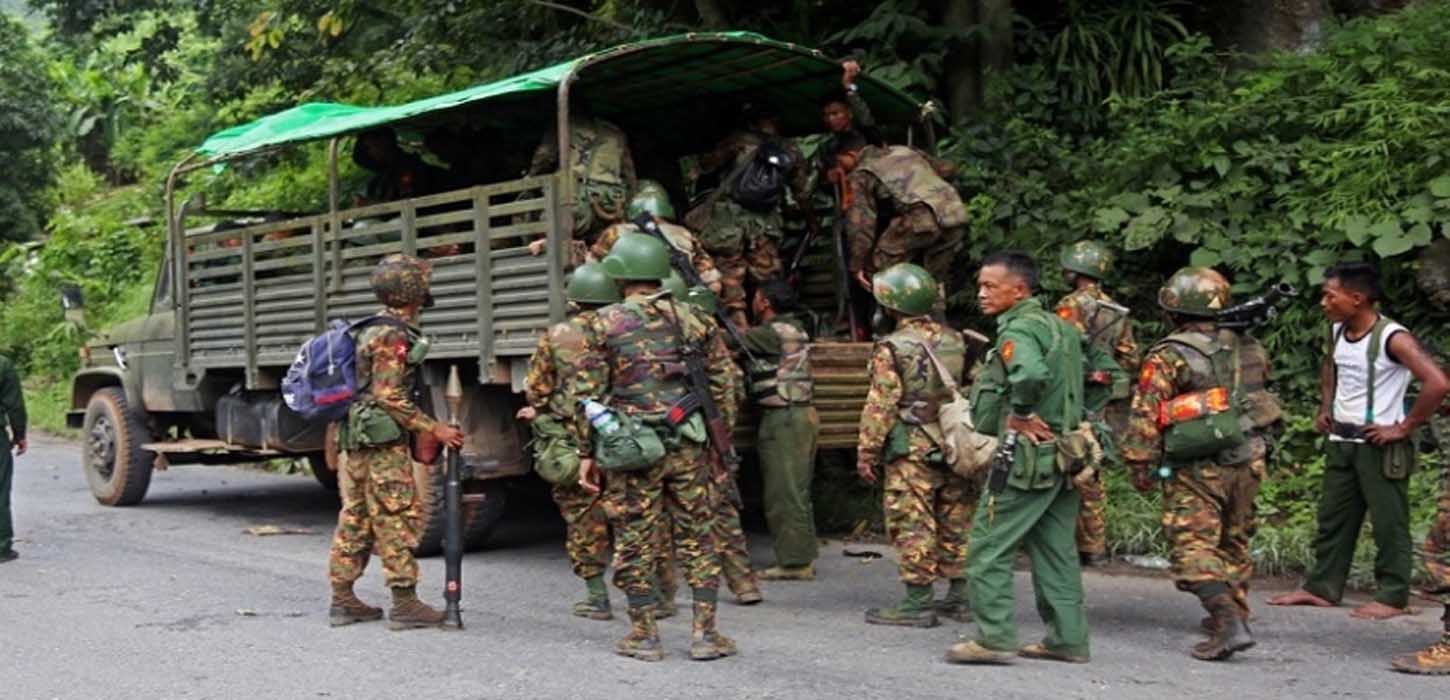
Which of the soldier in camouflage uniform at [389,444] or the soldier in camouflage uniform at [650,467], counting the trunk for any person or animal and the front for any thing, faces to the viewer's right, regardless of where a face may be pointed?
the soldier in camouflage uniform at [389,444]

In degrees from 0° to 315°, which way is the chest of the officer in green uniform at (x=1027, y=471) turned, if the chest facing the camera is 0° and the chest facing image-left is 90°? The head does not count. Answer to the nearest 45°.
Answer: approximately 90°

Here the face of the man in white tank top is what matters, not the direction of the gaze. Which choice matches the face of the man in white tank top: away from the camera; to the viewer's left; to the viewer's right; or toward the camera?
to the viewer's left

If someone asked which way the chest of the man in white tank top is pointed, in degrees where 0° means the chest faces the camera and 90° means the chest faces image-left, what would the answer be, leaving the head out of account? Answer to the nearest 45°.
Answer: approximately 45°

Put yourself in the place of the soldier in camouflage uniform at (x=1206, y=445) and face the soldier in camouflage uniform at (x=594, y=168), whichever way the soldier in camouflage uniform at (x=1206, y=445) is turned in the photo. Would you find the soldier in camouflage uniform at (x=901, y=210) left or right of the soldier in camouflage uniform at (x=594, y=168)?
right

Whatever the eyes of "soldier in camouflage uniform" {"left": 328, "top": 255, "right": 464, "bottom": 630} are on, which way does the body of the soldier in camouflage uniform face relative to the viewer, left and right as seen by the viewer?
facing to the right of the viewer

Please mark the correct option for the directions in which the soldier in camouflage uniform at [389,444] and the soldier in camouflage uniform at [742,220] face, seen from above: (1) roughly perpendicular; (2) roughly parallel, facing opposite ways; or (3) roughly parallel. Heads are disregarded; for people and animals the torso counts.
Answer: roughly perpendicular

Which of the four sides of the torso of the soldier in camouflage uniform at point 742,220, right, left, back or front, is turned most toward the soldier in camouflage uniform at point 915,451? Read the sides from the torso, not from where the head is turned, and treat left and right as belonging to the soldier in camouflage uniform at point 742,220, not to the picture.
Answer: back

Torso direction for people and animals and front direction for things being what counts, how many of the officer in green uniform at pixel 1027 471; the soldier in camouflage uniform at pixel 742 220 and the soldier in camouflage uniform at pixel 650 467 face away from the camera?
2

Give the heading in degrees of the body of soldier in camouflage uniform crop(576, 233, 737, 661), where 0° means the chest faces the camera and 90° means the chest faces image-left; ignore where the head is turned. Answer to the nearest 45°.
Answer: approximately 180°

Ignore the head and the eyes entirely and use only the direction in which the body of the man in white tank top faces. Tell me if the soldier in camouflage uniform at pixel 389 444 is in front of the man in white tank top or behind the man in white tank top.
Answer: in front
